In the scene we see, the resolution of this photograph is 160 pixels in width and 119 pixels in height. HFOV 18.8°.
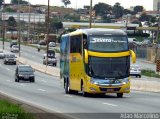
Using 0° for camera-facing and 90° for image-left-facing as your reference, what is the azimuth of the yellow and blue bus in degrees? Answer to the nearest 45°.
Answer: approximately 0°
